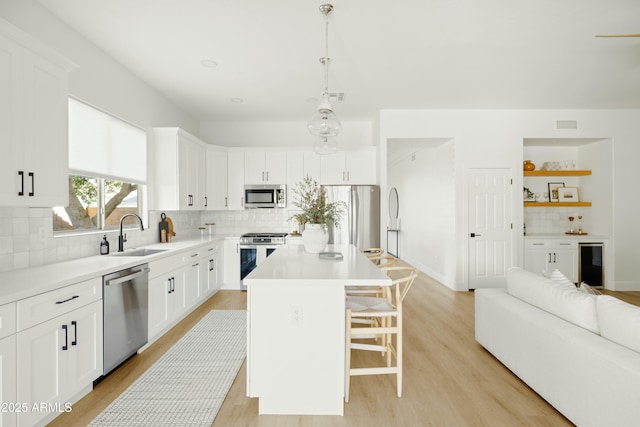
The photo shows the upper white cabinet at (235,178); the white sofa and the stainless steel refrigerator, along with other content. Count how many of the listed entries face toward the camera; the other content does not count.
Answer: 2

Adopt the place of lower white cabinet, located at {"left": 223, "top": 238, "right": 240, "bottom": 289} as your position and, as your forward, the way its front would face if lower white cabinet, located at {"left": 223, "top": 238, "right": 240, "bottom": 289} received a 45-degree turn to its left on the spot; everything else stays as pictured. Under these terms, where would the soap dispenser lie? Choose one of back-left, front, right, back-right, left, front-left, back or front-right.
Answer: right

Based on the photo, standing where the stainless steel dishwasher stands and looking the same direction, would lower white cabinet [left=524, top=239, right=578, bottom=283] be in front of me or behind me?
in front

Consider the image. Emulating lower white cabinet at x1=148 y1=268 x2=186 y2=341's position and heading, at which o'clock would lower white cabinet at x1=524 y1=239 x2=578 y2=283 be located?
lower white cabinet at x1=524 y1=239 x2=578 y2=283 is roughly at 11 o'clock from lower white cabinet at x1=148 y1=268 x2=186 y2=341.

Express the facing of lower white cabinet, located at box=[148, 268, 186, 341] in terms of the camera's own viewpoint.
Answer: facing the viewer and to the right of the viewer

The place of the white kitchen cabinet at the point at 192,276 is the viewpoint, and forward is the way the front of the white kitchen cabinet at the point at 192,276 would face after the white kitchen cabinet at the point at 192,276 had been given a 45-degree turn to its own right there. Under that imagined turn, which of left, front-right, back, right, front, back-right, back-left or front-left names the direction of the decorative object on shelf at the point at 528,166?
left

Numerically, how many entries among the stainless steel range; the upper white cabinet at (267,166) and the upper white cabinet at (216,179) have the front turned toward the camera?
3

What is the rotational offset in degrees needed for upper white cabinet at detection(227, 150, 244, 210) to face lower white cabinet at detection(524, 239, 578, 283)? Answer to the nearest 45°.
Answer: approximately 90° to its left

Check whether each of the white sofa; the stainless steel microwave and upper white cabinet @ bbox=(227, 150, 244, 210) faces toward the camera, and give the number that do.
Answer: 2
